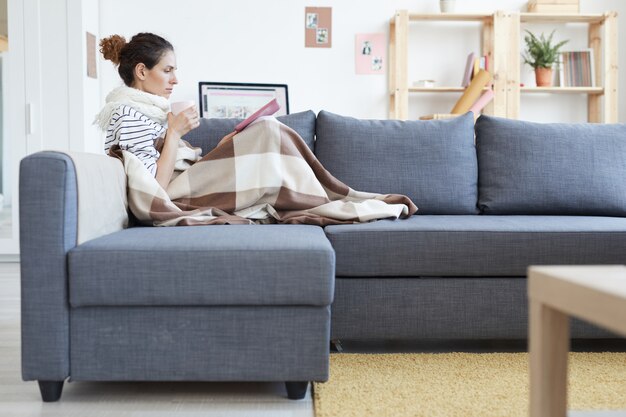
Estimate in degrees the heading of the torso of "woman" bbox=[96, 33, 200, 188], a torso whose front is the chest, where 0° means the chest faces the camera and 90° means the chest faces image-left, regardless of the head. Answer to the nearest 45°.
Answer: approximately 270°

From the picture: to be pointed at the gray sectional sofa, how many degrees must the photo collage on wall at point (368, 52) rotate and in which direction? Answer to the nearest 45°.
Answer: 0° — it already faces it

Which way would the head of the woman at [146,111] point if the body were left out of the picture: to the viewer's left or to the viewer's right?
to the viewer's right

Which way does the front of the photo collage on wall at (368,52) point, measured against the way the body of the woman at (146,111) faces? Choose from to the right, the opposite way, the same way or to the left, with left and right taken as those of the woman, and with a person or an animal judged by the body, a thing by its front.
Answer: to the right

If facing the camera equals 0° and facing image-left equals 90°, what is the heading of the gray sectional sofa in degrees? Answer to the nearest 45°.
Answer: approximately 0°

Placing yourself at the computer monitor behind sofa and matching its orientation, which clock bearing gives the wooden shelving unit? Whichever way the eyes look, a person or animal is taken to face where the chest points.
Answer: The wooden shelving unit is roughly at 9 o'clock from the computer monitor behind sofa.

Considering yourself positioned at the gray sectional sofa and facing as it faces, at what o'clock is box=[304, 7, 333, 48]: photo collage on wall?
The photo collage on wall is roughly at 6 o'clock from the gray sectional sofa.

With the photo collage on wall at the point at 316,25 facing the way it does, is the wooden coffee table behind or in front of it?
in front

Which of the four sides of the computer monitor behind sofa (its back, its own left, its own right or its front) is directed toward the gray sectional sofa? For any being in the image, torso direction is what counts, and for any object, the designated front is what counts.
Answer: front

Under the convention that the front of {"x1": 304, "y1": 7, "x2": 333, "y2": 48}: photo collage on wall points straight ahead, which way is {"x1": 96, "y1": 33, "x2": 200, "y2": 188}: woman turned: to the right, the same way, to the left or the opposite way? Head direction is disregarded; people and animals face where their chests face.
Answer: to the left
